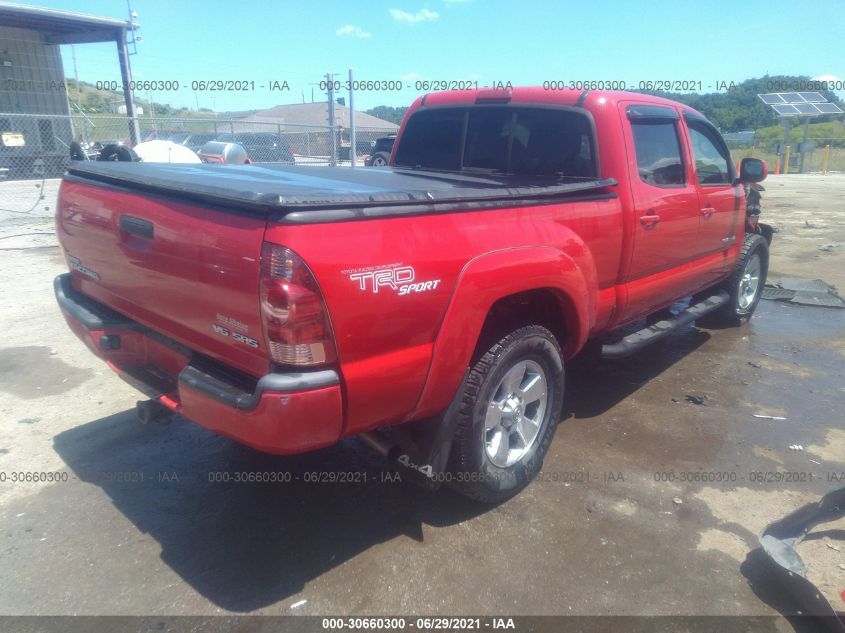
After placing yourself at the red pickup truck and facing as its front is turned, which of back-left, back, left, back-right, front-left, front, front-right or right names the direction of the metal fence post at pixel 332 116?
front-left

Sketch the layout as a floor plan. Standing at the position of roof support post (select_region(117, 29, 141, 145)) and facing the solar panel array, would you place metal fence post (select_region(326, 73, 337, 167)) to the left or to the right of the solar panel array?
right

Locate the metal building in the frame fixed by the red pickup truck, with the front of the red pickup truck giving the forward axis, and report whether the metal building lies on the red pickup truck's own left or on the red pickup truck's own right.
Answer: on the red pickup truck's own left

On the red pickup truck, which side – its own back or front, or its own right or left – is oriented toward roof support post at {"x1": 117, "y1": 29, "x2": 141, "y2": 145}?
left

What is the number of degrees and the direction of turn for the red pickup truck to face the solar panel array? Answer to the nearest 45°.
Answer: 0° — it already faces it

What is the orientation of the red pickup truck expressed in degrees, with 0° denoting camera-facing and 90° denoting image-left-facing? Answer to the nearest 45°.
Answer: approximately 225°

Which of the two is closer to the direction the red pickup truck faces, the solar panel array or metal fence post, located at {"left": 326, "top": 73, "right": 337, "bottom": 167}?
the solar panel array
